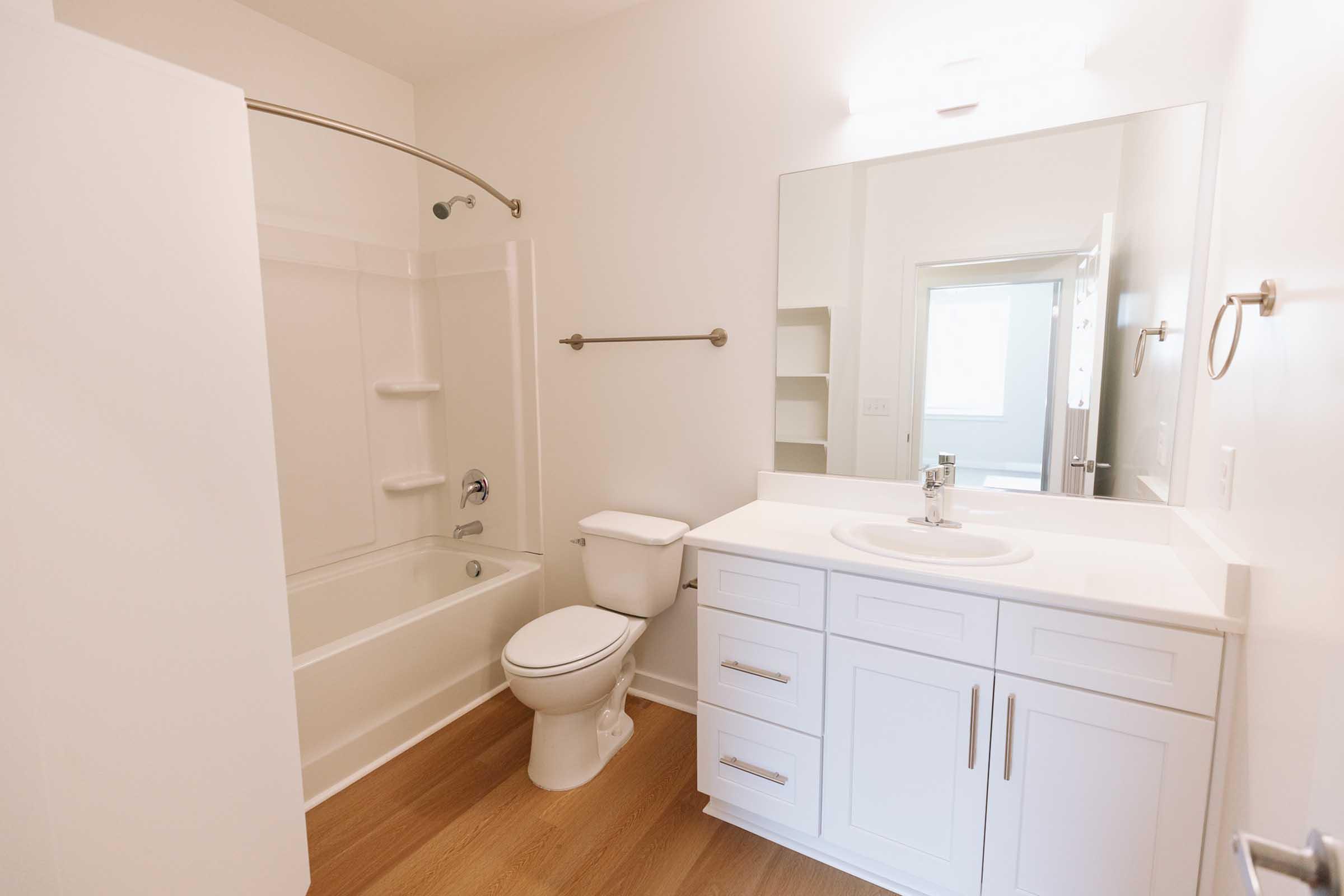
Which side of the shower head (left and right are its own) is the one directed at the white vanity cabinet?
left

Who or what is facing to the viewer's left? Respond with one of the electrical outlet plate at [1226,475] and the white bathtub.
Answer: the electrical outlet plate

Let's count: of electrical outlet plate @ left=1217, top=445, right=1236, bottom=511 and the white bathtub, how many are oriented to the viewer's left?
1

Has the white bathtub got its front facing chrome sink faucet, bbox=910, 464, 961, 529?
yes

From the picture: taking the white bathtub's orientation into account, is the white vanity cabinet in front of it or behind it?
in front

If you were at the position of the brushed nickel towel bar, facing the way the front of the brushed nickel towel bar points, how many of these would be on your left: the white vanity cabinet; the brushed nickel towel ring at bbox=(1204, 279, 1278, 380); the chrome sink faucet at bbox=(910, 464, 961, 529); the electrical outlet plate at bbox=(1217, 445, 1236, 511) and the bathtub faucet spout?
4

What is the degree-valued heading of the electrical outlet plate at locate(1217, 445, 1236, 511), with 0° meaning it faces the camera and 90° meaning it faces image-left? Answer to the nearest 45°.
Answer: approximately 90°

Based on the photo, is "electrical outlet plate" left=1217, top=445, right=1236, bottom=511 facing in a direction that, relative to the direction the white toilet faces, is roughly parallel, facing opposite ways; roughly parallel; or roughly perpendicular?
roughly perpendicular

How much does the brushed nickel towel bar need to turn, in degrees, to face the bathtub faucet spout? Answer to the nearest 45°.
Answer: approximately 90° to its right

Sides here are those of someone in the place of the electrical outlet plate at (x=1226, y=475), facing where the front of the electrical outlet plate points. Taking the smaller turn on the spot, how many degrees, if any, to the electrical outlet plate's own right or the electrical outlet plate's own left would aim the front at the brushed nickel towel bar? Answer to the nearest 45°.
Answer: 0° — it already faces it
